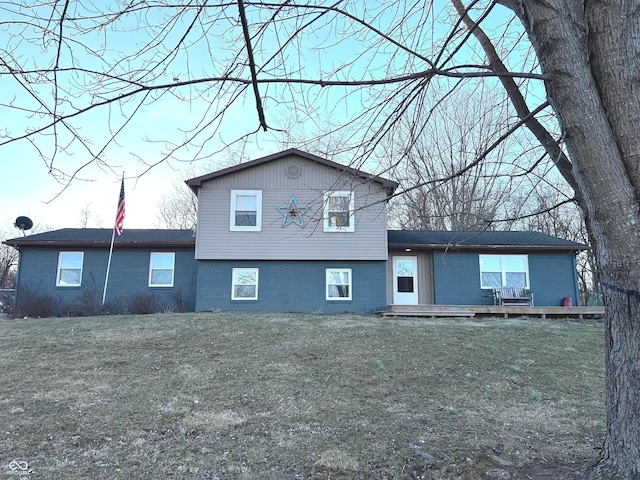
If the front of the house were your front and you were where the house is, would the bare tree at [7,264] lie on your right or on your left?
on your right

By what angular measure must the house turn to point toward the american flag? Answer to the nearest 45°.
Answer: approximately 90° to its right

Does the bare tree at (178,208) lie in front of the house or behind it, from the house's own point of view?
behind

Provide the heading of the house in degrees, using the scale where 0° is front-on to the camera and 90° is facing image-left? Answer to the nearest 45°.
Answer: approximately 0°
